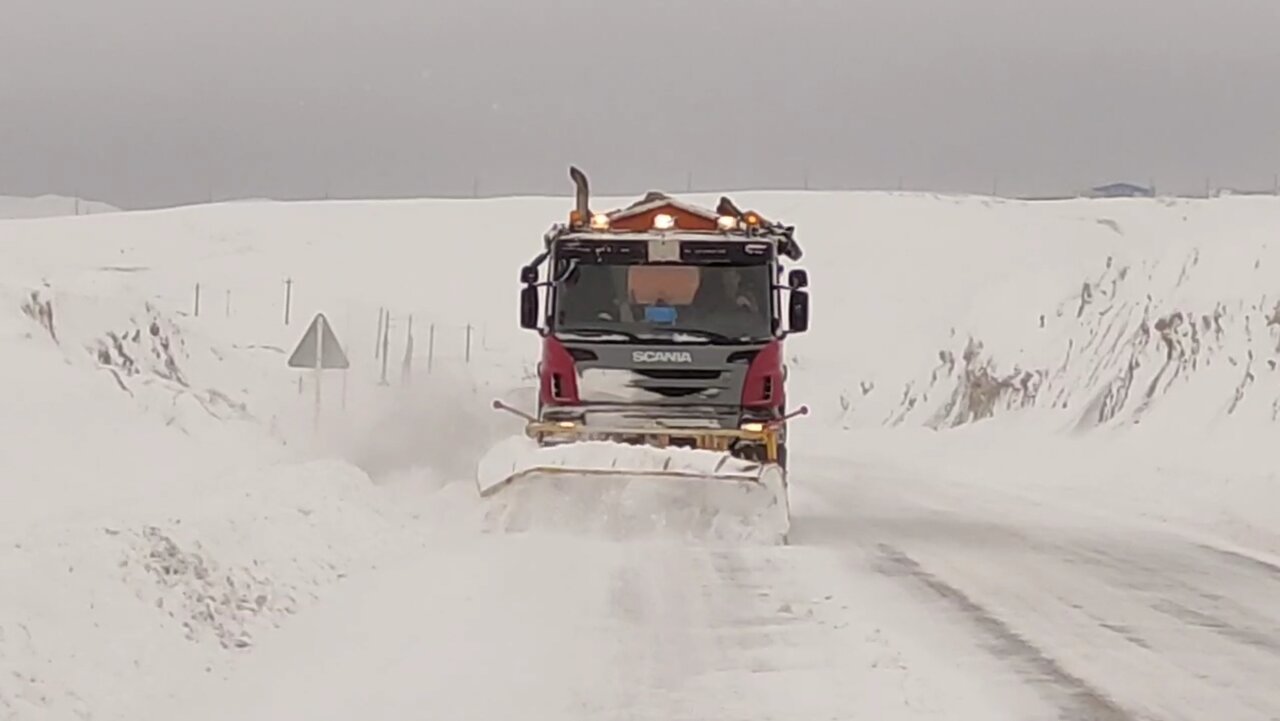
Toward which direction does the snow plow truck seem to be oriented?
toward the camera

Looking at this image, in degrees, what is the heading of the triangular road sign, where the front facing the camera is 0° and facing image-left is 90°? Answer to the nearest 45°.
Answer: approximately 180°

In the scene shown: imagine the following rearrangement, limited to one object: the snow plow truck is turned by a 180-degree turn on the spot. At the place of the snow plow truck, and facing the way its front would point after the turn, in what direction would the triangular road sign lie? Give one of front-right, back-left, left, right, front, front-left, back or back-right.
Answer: front-left
